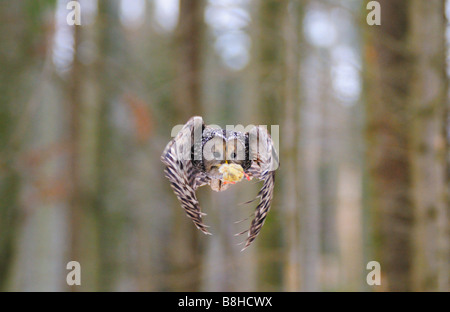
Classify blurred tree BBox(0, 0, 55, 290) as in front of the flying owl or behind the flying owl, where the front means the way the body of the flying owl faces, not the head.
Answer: behind

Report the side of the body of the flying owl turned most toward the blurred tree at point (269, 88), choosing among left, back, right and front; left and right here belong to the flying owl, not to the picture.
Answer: back

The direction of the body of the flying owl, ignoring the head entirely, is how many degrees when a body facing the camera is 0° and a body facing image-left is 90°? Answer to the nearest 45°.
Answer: approximately 0°

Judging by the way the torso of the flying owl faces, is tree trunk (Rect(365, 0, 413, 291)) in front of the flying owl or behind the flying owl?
behind

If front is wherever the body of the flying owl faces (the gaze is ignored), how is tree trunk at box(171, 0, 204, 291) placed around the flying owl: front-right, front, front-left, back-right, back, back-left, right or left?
back

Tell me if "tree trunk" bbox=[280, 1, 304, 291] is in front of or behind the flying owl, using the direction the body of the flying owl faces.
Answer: behind
